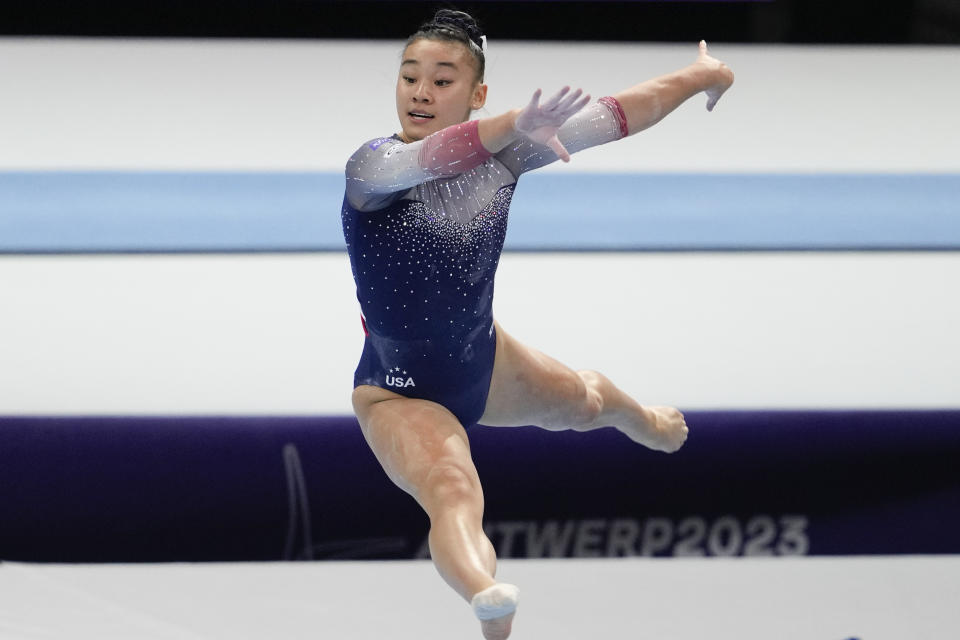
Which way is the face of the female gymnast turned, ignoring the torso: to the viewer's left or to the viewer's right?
to the viewer's left

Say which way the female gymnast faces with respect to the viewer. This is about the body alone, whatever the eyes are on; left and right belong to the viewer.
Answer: facing the viewer and to the right of the viewer
